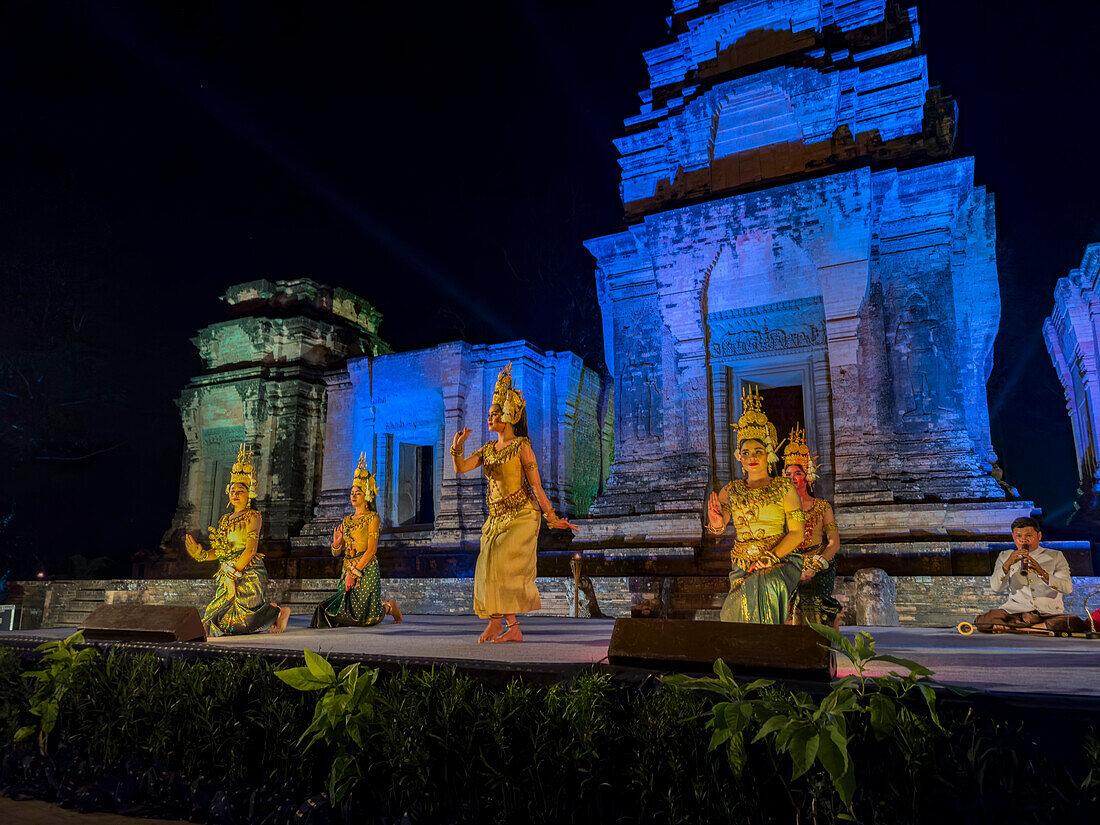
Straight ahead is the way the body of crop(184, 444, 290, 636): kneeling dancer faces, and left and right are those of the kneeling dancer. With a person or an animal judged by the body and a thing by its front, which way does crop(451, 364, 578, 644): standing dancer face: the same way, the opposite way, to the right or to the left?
the same way

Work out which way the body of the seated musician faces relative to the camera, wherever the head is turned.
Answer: toward the camera

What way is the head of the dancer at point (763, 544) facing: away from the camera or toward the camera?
toward the camera

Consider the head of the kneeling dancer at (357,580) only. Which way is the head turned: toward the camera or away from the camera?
toward the camera

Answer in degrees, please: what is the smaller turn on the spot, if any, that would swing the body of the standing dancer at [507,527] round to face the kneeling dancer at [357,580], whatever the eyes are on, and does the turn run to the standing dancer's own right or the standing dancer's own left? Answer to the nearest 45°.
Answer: approximately 90° to the standing dancer's own right

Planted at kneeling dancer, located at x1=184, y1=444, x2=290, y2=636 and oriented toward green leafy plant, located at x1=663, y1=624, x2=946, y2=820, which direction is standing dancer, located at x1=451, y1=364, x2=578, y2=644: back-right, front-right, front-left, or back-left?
front-left

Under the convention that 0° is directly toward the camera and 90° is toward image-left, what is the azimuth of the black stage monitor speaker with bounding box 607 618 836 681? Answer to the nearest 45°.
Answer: approximately 180°

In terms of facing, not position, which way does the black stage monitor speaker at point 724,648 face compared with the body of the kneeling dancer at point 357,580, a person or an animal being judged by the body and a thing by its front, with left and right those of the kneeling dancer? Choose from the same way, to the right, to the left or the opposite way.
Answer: the opposite way

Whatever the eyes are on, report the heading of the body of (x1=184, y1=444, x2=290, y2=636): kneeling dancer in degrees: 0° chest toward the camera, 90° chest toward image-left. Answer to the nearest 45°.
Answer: approximately 45°

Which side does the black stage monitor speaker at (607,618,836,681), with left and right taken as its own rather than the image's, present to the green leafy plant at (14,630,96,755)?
left

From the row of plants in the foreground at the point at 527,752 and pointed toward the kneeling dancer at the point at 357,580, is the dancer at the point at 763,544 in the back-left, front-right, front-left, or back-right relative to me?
front-right

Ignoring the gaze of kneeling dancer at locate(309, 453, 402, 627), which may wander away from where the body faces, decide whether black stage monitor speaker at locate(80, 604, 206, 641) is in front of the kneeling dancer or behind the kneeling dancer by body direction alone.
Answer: in front

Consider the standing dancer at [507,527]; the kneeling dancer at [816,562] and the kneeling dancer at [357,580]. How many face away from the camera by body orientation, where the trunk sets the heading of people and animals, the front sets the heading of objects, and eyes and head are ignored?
0
